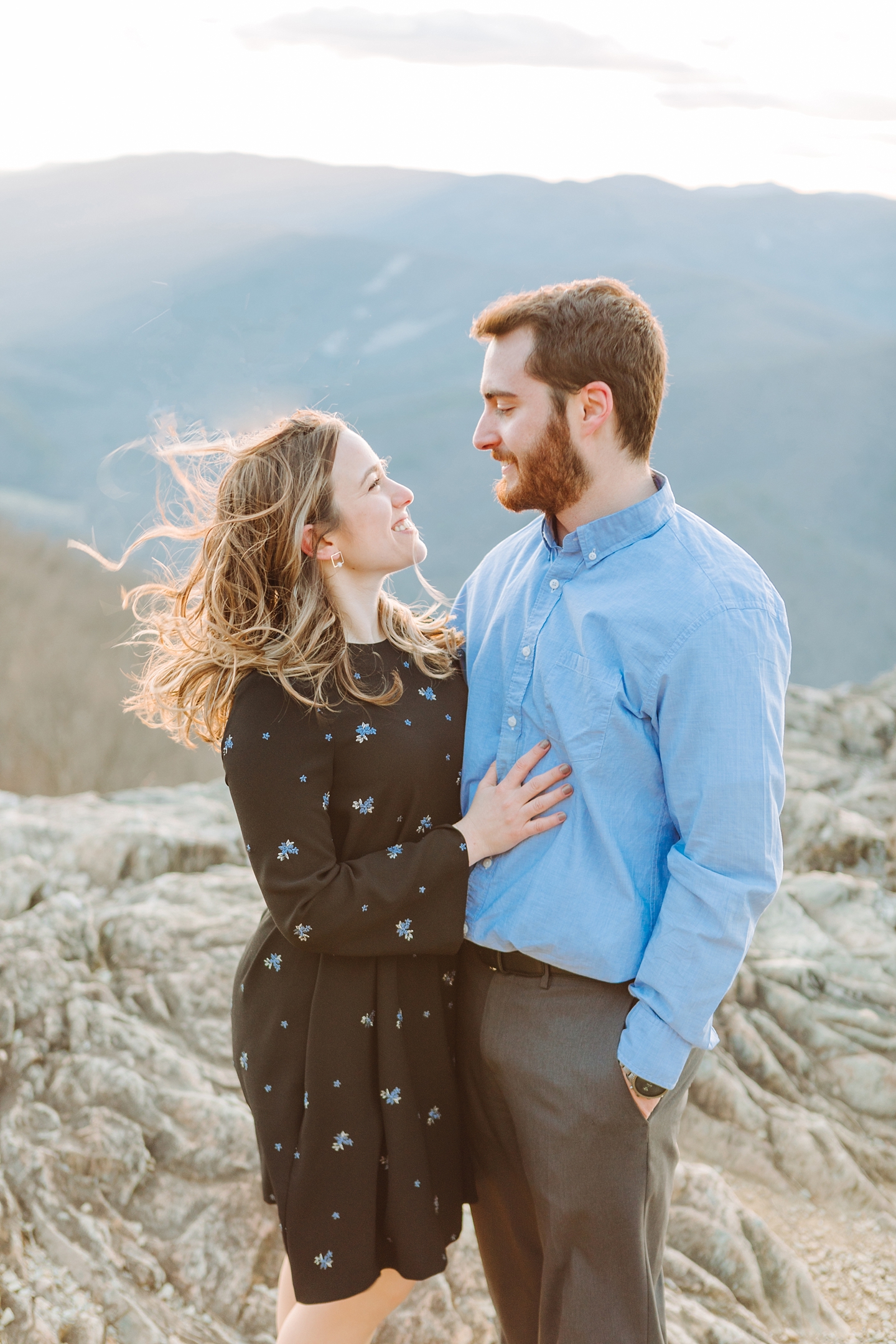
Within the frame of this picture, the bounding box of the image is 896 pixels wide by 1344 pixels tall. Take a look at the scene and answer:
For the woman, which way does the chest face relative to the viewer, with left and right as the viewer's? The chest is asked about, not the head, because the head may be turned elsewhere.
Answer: facing the viewer and to the right of the viewer

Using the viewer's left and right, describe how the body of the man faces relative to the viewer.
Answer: facing the viewer and to the left of the viewer

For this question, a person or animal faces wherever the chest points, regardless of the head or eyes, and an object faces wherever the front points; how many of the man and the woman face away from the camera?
0

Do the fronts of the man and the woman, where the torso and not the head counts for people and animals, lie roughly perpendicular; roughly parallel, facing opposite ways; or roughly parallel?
roughly perpendicular

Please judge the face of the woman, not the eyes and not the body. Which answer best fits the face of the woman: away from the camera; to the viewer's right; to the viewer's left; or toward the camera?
to the viewer's right

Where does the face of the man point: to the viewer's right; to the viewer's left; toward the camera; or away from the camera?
to the viewer's left
